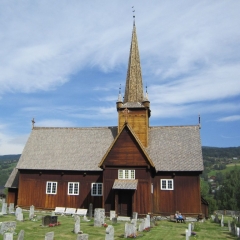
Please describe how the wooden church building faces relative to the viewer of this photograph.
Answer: facing the viewer

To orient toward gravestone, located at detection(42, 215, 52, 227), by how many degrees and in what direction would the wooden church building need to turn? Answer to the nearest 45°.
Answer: approximately 45° to its right

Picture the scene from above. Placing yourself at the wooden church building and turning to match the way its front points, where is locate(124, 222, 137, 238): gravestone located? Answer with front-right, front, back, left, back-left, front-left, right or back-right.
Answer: front

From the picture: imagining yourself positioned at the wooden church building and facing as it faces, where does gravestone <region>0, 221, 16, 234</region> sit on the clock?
The gravestone is roughly at 1 o'clock from the wooden church building.
